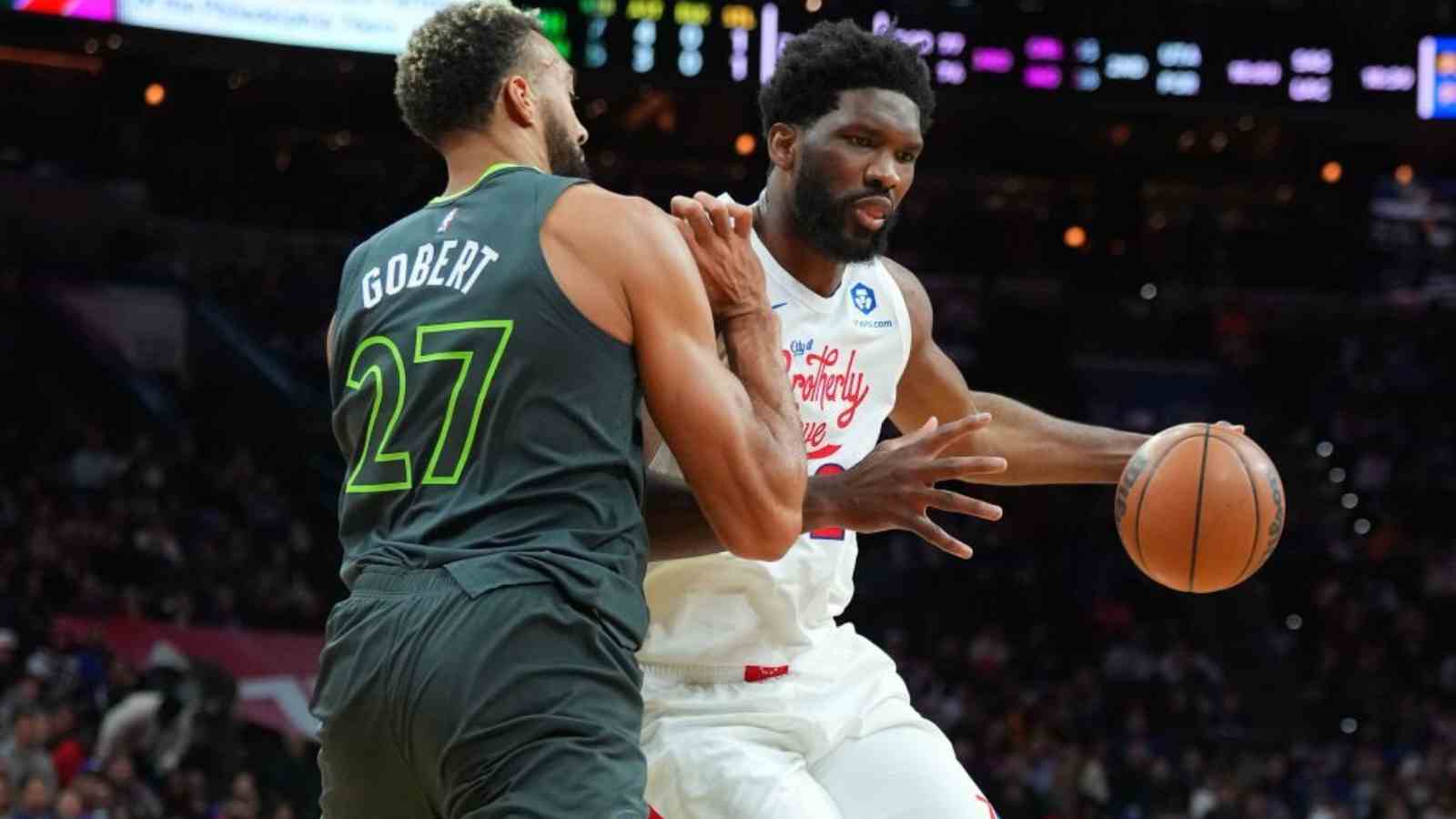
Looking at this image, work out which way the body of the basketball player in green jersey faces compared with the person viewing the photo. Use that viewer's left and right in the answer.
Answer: facing away from the viewer and to the right of the viewer

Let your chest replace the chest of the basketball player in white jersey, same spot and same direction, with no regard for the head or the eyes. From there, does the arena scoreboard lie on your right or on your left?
on your left

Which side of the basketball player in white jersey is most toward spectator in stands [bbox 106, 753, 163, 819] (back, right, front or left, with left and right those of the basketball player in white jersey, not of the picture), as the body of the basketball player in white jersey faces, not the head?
back

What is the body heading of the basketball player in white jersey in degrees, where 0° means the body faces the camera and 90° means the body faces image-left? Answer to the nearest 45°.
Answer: approximately 315°

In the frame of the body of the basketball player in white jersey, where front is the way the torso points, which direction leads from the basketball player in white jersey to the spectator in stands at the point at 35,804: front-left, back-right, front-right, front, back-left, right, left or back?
back

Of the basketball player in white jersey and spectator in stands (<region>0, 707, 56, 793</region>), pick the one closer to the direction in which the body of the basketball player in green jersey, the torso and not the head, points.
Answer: the basketball player in white jersey

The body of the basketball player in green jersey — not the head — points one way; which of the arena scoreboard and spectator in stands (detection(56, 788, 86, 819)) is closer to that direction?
the arena scoreboard

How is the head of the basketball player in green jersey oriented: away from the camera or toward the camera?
away from the camera

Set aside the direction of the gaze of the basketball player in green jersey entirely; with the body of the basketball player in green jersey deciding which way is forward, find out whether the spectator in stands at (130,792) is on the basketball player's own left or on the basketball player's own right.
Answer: on the basketball player's own left

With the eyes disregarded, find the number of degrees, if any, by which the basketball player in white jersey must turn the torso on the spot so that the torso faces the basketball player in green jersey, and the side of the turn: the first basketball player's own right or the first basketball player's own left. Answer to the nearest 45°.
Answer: approximately 90° to the first basketball player's own right

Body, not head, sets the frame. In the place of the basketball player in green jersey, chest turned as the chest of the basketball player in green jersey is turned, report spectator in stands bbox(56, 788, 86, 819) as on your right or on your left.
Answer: on your left

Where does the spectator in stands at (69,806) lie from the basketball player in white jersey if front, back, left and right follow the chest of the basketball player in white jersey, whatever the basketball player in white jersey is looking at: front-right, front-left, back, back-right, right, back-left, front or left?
back

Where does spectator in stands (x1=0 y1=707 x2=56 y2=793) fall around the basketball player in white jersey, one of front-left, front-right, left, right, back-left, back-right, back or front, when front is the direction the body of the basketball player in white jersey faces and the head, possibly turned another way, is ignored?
back
